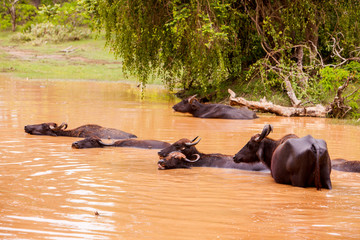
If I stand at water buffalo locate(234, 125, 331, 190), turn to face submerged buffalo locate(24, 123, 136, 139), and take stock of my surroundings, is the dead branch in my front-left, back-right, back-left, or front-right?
front-right

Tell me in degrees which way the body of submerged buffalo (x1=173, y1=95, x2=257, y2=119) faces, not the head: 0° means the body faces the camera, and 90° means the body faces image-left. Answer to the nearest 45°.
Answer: approximately 90°

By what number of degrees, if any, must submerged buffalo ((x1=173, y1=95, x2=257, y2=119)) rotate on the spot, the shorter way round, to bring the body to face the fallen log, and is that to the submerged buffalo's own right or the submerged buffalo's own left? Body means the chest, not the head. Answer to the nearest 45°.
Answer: approximately 180°

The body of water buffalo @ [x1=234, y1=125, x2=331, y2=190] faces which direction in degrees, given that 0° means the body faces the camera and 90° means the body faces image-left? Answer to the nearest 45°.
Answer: approximately 135°

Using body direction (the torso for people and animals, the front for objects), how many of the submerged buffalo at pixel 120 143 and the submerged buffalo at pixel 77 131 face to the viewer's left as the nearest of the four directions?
2

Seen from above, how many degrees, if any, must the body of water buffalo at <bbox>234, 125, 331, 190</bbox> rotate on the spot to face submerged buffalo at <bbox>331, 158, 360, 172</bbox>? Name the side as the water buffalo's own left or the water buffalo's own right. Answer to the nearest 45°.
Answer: approximately 90° to the water buffalo's own right

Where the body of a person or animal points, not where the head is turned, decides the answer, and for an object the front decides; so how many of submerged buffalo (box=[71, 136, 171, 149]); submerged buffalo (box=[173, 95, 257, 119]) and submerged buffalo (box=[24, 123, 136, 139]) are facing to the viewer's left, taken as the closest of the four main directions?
3

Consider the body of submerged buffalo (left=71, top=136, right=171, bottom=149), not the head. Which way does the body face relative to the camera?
to the viewer's left

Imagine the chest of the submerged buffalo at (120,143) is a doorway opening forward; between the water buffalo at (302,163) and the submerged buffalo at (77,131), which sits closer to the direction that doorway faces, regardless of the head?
the submerged buffalo

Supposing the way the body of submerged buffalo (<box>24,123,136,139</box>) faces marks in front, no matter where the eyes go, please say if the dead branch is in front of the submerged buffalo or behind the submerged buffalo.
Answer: behind

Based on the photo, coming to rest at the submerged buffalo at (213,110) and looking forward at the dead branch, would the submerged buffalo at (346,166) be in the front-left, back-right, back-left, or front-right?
front-right

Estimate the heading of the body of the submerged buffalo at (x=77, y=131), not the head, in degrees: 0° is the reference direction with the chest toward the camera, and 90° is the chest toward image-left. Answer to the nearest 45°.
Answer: approximately 90°

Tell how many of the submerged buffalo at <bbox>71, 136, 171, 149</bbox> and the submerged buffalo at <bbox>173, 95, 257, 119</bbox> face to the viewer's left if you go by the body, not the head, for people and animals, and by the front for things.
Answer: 2

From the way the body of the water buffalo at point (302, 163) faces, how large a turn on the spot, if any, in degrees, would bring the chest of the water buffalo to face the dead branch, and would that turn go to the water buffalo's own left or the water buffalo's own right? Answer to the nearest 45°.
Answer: approximately 45° to the water buffalo's own right

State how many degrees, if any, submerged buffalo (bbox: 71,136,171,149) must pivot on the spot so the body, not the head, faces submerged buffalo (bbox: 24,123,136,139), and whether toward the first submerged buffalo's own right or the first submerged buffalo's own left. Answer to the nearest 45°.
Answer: approximately 45° to the first submerged buffalo's own right

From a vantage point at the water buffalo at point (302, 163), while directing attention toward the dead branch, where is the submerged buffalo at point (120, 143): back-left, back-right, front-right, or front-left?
front-left
